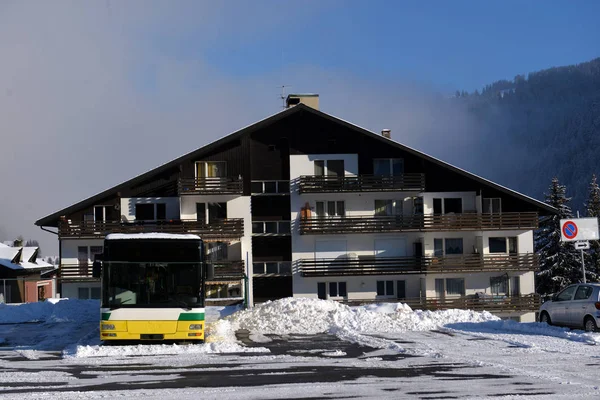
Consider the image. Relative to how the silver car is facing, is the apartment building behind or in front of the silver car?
in front

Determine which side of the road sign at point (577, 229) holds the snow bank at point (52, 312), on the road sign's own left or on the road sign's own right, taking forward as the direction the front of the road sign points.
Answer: on the road sign's own right

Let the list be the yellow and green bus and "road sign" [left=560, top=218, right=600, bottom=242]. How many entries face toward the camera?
2

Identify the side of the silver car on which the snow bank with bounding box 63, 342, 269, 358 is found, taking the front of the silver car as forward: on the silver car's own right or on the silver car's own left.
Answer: on the silver car's own left

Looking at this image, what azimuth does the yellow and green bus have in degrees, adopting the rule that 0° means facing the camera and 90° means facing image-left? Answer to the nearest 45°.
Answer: approximately 0°

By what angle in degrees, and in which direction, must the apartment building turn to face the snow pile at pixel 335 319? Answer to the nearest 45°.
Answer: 0° — it already faces it

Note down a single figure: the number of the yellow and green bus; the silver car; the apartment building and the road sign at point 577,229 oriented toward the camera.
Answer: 3

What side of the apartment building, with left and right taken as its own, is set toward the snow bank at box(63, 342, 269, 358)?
front

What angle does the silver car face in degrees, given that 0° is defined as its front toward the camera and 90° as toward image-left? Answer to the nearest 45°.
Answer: approximately 135°

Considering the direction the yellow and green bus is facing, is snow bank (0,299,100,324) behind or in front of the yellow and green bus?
behind

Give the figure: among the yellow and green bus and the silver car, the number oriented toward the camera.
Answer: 1
